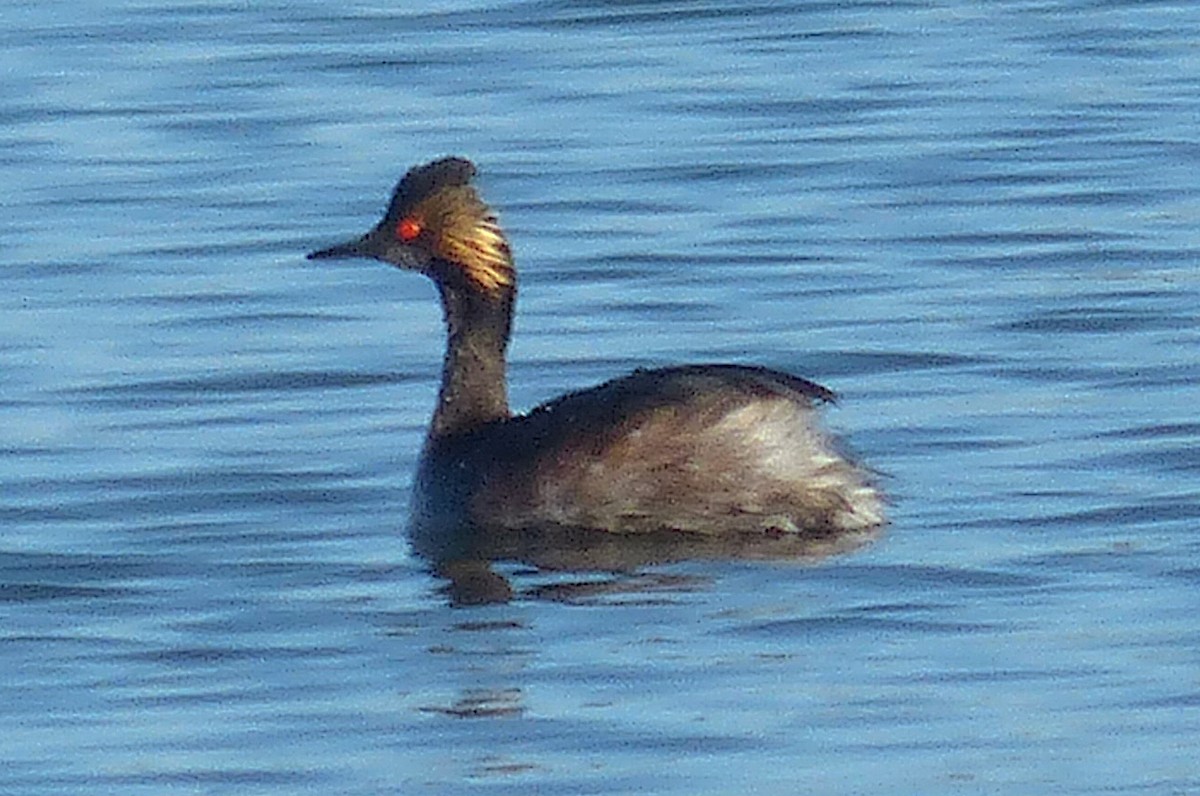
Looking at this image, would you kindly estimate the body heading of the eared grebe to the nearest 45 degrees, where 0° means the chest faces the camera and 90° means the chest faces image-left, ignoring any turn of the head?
approximately 90°
